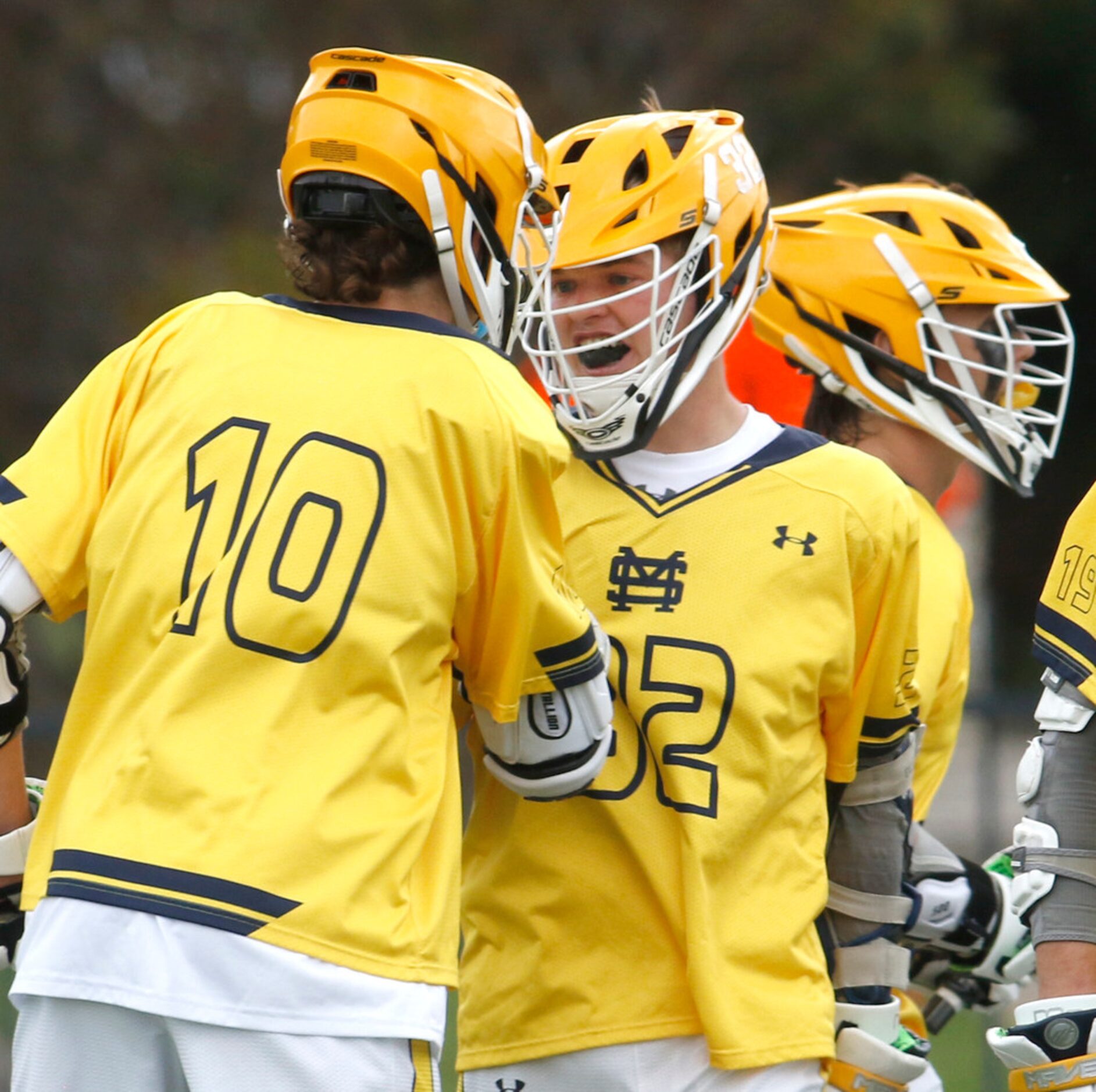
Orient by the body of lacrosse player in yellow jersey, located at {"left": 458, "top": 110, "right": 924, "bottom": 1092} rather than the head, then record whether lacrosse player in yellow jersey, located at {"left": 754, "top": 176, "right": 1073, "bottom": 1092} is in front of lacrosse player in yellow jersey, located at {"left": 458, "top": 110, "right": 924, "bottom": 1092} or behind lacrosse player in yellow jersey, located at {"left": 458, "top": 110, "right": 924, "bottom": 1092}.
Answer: behind

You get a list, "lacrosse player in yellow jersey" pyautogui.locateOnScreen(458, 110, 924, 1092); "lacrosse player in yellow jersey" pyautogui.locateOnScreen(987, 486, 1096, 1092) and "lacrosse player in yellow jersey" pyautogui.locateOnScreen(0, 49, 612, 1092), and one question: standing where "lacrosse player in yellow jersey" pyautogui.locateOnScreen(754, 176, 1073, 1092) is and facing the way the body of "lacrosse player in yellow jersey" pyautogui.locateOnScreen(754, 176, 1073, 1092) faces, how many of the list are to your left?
0

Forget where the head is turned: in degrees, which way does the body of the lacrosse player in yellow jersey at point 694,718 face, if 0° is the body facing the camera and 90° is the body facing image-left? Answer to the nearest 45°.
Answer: approximately 45°

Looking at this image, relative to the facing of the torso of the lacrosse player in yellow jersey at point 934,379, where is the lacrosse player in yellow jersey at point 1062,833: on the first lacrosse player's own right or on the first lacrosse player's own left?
on the first lacrosse player's own right

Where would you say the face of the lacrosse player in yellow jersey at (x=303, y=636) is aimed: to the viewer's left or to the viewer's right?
to the viewer's right

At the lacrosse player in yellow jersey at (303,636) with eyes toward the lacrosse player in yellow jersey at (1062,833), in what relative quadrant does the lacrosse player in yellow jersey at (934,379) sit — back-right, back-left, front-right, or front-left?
front-left

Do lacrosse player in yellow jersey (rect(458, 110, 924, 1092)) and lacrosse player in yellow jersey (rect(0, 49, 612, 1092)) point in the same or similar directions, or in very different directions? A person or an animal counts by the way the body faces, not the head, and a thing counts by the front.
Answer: very different directions

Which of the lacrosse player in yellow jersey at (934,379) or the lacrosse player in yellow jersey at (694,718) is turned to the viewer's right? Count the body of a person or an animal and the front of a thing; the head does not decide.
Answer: the lacrosse player in yellow jersey at (934,379)

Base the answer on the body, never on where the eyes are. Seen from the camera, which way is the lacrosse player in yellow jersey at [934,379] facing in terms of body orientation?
to the viewer's right

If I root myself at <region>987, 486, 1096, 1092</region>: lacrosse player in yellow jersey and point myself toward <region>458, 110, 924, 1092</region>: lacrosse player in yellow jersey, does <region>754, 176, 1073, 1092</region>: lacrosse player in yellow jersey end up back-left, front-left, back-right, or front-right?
front-right

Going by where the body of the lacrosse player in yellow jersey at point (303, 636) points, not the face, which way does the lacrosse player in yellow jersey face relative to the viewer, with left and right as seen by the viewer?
facing away from the viewer and to the right of the viewer

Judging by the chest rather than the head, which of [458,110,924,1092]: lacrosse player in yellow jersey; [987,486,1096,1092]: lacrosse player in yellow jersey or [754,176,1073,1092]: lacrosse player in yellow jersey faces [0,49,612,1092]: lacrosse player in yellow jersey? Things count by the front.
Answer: [458,110,924,1092]: lacrosse player in yellow jersey

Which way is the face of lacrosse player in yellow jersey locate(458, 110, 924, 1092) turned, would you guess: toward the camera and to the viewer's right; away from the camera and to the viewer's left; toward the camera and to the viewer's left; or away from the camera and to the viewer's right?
toward the camera and to the viewer's left

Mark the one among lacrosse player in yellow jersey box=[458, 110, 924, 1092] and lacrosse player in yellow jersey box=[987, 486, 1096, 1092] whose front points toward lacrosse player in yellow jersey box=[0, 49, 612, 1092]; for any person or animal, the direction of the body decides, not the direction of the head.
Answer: lacrosse player in yellow jersey box=[458, 110, 924, 1092]

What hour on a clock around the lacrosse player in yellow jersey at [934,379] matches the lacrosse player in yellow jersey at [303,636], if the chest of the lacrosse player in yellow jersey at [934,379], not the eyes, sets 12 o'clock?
the lacrosse player in yellow jersey at [303,636] is roughly at 4 o'clock from the lacrosse player in yellow jersey at [934,379].

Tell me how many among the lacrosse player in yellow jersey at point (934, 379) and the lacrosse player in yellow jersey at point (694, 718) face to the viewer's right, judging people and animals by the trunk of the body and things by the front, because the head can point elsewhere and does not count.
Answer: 1

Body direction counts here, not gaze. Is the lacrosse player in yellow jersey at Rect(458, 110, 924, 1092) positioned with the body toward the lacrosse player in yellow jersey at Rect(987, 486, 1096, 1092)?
no

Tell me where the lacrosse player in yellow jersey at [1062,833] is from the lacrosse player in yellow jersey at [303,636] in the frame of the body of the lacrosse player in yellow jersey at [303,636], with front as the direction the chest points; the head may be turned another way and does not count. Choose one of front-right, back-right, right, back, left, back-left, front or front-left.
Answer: front-right
